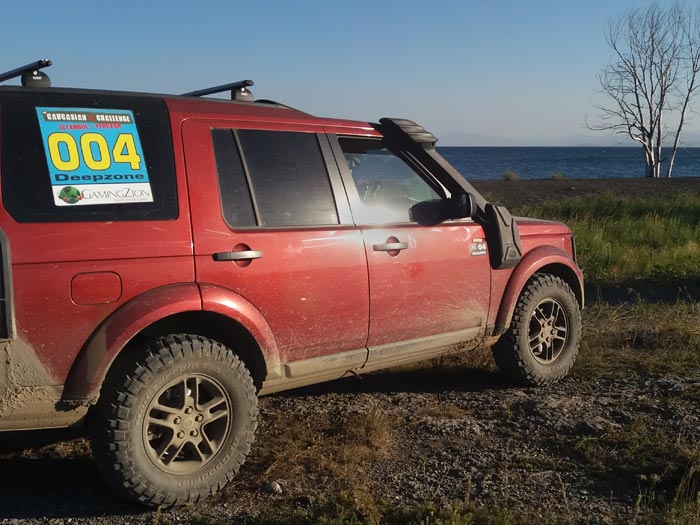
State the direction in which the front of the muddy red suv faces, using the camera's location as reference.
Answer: facing away from the viewer and to the right of the viewer
